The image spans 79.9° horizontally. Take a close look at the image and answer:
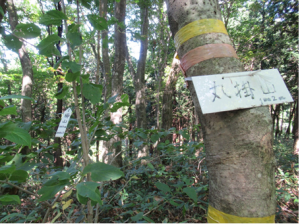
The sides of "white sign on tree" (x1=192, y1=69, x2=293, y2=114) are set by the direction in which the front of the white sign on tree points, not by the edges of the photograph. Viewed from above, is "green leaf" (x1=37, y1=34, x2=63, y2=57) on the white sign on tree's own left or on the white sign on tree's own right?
on the white sign on tree's own right

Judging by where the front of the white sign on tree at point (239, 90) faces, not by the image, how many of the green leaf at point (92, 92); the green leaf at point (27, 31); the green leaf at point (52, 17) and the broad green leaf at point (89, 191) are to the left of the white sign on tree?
0

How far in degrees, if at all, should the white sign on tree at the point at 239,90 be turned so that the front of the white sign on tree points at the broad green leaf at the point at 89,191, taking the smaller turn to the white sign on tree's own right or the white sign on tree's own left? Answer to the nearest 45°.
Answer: approximately 45° to the white sign on tree's own right

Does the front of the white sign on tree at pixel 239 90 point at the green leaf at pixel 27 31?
no

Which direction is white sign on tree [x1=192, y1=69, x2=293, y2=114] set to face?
toward the camera

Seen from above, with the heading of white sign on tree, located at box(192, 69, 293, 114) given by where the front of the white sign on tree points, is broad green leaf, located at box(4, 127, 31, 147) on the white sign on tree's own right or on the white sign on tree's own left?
on the white sign on tree's own right

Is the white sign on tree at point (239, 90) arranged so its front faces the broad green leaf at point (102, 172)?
no

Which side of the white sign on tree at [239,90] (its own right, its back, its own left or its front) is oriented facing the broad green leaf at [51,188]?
right

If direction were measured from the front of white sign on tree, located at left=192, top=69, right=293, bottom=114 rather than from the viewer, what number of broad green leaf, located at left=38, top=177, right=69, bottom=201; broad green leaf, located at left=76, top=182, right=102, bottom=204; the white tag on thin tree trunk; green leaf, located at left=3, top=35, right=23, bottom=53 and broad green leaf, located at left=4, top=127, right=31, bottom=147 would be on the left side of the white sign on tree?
0

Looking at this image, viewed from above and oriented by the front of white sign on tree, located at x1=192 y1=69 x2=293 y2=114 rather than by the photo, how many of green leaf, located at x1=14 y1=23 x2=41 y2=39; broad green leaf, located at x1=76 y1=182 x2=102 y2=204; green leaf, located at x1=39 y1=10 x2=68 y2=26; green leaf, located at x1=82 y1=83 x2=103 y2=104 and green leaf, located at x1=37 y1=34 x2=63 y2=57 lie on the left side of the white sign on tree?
0

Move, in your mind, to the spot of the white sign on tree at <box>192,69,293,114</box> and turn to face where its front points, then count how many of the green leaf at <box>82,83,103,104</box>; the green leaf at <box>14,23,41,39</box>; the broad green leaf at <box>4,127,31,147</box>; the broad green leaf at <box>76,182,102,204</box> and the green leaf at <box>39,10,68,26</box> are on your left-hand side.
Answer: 0

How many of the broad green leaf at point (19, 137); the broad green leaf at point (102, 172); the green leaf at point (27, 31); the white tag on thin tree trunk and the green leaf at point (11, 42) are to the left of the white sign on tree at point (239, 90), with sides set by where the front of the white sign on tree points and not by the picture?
0

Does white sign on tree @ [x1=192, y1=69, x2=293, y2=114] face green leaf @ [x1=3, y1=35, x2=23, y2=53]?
no
